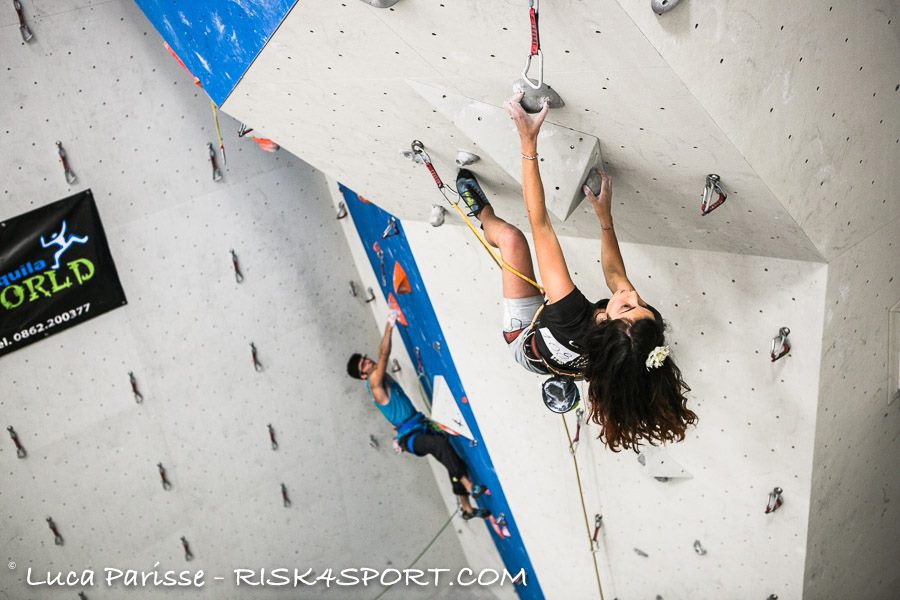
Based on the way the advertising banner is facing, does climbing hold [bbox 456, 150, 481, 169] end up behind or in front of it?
in front

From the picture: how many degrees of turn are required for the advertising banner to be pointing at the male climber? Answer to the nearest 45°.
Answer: approximately 90° to its left

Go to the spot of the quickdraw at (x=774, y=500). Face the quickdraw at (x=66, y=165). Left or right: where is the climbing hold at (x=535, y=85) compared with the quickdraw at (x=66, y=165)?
left

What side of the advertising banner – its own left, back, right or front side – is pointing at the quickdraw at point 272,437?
left

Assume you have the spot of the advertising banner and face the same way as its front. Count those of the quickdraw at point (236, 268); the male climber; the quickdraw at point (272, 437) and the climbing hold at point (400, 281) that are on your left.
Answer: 4

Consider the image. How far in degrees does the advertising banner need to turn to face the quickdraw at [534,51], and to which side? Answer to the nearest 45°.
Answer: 0° — it already faces it

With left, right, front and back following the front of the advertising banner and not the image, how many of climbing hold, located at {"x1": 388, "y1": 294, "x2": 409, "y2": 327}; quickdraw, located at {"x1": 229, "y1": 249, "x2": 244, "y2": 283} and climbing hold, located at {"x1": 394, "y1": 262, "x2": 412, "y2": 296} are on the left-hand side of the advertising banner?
3

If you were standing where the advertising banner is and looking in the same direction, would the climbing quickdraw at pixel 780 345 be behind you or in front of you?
in front

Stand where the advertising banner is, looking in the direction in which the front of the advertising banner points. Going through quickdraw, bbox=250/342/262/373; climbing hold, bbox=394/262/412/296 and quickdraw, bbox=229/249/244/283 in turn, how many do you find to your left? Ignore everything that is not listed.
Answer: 3

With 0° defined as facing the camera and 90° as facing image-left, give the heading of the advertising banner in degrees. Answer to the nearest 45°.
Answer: approximately 0°

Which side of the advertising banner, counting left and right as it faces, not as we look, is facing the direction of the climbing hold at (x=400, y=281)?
left

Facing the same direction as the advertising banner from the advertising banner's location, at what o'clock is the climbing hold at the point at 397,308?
The climbing hold is roughly at 9 o'clock from the advertising banner.

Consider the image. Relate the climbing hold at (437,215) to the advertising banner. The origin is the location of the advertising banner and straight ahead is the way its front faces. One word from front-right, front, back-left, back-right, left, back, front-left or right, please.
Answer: front-left
